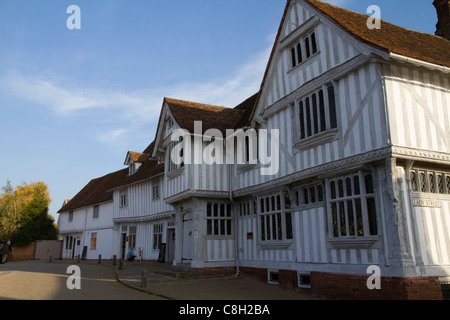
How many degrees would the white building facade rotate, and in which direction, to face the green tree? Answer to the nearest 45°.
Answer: approximately 90° to its right

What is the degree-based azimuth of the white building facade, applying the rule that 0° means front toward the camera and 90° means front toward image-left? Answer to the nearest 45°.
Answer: approximately 45°

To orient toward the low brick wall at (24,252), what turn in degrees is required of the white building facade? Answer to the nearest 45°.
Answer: approximately 90° to its right
